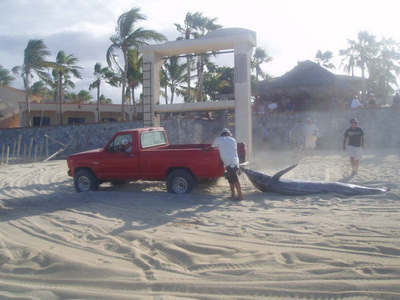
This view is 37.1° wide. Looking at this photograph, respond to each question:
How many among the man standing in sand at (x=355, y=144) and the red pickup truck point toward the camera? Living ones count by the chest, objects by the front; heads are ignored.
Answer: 1

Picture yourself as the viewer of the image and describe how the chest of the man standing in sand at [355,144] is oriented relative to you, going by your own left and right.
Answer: facing the viewer

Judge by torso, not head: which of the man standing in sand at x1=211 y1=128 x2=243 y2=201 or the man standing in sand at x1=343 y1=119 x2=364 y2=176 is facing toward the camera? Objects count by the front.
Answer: the man standing in sand at x1=343 y1=119 x2=364 y2=176

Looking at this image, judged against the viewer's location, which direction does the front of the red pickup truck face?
facing away from the viewer and to the left of the viewer

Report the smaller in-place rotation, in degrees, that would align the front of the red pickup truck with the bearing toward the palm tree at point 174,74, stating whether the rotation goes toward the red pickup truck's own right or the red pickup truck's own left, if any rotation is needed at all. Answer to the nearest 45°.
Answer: approximately 45° to the red pickup truck's own right

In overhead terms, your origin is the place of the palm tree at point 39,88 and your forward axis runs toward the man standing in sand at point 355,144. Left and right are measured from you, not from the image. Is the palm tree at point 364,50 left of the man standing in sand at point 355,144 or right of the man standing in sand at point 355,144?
left

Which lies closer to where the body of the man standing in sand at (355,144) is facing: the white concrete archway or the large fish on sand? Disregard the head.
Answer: the large fish on sand

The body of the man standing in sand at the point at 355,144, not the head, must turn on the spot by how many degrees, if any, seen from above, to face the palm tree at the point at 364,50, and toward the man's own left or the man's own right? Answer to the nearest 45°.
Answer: approximately 180°

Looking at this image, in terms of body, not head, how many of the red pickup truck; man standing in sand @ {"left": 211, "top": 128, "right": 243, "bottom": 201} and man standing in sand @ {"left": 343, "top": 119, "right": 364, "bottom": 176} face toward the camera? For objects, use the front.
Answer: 1
